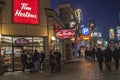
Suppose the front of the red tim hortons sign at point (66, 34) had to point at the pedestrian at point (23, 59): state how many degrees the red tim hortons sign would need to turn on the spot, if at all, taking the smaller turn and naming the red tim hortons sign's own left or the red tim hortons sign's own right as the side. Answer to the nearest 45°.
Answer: approximately 45° to the red tim hortons sign's own right

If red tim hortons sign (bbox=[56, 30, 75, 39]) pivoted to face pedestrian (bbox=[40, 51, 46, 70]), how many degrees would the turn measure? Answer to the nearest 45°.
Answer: approximately 45° to its right

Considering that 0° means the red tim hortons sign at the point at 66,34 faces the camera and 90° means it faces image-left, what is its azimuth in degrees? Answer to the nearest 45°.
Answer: approximately 0°
